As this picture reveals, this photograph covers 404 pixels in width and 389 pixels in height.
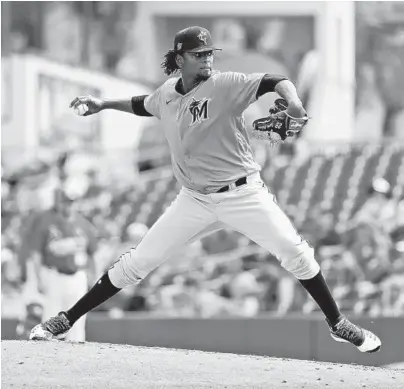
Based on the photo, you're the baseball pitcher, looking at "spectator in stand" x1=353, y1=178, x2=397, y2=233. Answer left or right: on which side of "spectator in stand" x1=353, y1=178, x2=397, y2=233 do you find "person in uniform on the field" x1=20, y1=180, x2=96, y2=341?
left

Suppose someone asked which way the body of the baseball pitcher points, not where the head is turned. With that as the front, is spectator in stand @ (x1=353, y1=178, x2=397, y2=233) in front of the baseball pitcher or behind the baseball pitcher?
behind

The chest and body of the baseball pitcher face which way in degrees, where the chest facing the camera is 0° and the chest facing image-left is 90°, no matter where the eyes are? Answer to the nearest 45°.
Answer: approximately 0°

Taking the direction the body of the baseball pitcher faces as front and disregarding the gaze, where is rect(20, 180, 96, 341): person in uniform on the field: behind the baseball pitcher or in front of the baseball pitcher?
behind
